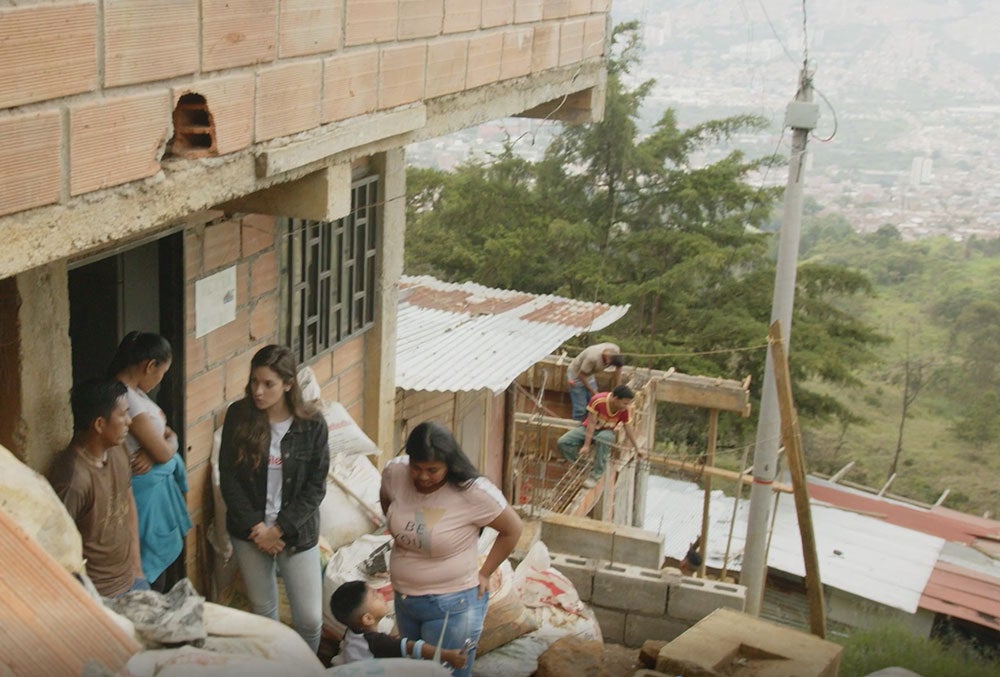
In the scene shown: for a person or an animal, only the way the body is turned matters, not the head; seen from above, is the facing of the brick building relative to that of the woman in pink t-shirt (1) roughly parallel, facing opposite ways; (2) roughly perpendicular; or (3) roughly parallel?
roughly perpendicular

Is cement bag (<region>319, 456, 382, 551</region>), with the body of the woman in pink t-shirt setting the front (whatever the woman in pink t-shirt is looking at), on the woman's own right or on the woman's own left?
on the woman's own right

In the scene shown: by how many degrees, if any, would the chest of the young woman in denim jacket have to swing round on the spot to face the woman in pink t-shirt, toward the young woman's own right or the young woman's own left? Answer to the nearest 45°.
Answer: approximately 45° to the young woman's own left

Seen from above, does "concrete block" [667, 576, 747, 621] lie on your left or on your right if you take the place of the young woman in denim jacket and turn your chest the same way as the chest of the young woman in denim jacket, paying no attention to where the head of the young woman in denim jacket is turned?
on your left

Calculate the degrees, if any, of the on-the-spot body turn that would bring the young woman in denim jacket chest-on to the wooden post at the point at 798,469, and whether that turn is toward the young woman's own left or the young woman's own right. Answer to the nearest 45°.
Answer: approximately 135° to the young woman's own left

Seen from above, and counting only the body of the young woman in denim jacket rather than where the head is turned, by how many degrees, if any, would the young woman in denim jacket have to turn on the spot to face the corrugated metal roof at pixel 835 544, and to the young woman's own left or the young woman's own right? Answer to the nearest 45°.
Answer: approximately 135° to the young woman's own left

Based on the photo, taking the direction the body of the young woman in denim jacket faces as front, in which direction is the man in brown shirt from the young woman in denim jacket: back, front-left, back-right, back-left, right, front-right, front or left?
front-right

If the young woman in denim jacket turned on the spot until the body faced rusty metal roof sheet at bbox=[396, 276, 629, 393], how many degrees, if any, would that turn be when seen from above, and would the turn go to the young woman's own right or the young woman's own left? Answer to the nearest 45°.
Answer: approximately 180°

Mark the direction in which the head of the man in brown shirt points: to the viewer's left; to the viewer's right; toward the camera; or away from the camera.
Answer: to the viewer's right

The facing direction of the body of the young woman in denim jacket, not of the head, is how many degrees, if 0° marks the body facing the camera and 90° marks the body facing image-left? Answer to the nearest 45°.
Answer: approximately 0°

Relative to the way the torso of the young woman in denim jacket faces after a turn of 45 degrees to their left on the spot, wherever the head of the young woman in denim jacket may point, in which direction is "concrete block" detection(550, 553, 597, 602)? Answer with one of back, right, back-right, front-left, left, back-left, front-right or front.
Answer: left
